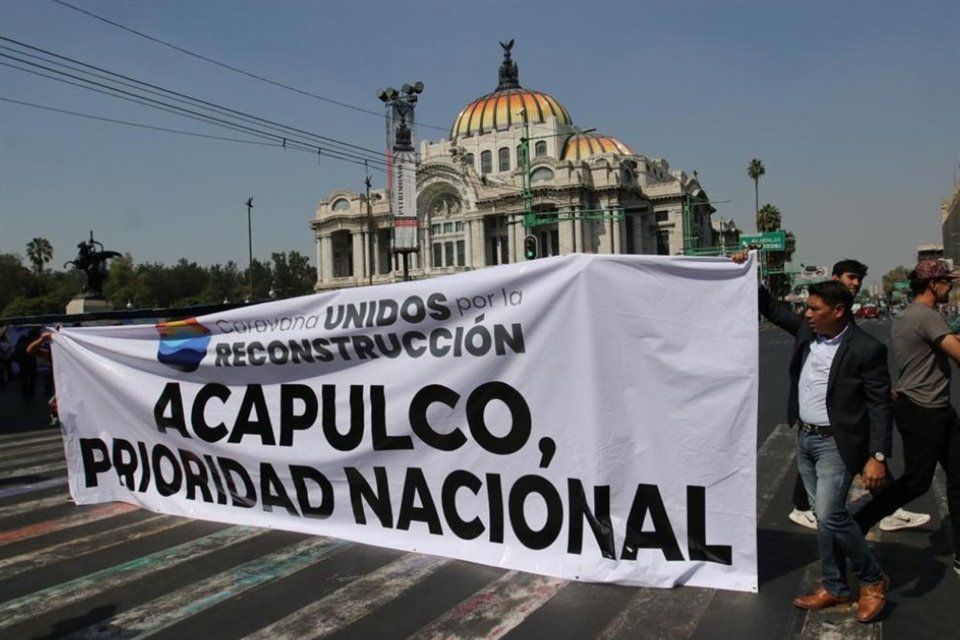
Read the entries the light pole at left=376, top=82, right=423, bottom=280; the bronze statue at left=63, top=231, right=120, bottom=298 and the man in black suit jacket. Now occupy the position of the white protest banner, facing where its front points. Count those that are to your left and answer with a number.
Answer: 1

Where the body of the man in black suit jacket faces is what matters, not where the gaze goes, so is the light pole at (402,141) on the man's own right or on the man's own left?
on the man's own right

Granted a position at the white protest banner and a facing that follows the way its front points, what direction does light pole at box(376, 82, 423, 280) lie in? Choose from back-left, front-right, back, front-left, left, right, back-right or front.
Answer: back-right
